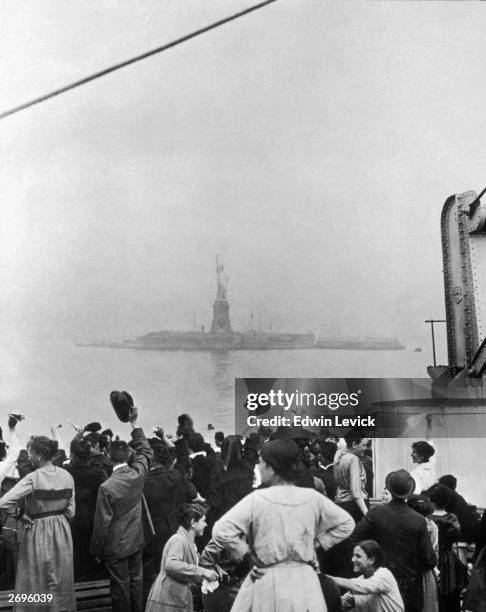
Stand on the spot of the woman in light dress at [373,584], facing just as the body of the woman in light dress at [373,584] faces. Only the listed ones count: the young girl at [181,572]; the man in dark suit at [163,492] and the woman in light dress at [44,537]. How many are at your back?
0

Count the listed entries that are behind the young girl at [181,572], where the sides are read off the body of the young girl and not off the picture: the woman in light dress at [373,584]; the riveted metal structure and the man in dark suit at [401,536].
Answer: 0

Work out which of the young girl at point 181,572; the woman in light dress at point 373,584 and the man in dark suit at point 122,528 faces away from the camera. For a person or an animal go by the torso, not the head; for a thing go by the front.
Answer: the man in dark suit

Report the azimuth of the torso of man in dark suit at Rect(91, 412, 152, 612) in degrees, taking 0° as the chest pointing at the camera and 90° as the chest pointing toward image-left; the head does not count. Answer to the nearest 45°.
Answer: approximately 180°

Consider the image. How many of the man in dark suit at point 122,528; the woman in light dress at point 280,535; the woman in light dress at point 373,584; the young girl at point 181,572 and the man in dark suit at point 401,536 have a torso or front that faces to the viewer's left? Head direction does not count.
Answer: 1

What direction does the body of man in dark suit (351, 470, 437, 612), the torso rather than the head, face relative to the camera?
away from the camera

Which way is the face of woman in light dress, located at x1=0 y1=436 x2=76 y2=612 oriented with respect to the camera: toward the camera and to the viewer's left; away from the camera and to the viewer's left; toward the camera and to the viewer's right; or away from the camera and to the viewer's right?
away from the camera and to the viewer's left

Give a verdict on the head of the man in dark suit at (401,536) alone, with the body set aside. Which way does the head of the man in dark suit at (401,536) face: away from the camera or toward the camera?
away from the camera

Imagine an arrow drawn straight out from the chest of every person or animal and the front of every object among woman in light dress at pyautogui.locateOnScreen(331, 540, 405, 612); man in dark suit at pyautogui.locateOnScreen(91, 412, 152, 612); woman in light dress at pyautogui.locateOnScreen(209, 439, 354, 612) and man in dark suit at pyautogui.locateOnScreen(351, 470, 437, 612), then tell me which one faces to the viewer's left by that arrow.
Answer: woman in light dress at pyautogui.locateOnScreen(331, 540, 405, 612)

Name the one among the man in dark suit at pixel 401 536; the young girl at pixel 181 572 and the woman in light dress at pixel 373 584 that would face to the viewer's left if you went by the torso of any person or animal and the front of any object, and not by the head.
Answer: the woman in light dress

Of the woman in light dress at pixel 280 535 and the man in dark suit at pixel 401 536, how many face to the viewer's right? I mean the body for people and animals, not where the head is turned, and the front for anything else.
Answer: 0

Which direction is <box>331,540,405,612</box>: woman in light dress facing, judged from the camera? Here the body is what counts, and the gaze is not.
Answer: to the viewer's left

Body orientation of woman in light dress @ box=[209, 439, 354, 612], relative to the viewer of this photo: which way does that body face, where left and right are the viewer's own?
facing away from the viewer

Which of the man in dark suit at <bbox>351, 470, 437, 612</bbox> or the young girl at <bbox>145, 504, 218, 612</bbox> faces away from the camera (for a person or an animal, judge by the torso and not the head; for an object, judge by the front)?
the man in dark suit

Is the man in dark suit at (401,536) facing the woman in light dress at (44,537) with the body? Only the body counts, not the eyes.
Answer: no
